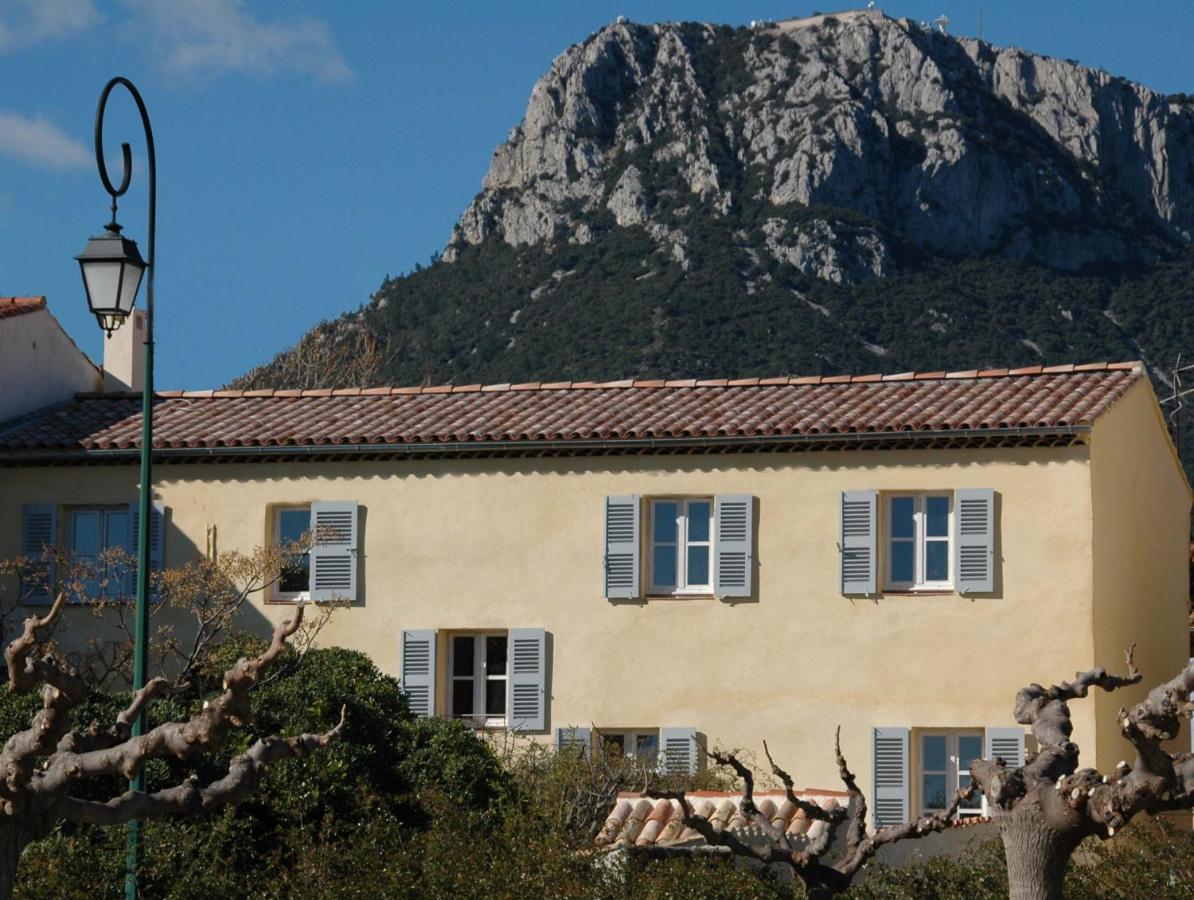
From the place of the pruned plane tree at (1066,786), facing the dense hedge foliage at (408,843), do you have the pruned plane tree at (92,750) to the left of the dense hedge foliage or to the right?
left

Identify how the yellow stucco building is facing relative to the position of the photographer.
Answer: facing the viewer

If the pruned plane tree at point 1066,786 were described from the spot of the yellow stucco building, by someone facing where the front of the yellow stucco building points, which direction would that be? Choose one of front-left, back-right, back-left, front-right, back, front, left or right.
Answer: front

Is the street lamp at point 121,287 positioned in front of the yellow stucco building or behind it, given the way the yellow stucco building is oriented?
in front

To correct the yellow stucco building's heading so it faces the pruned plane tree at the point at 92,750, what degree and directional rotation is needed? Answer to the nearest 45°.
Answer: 0° — it already faces it

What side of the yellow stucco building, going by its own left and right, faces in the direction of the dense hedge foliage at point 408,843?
front
